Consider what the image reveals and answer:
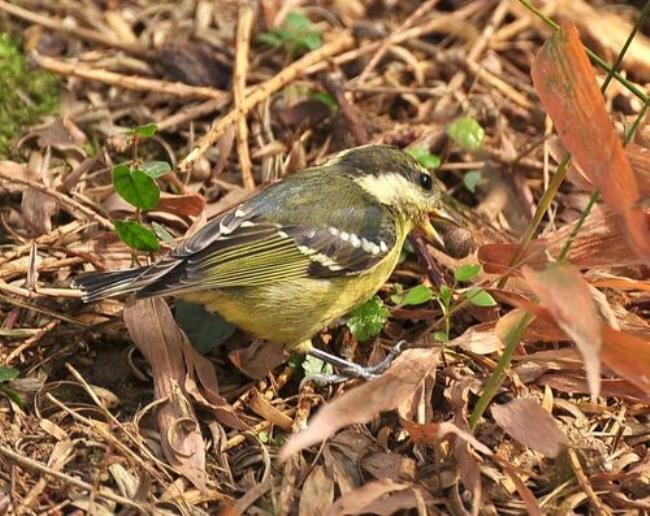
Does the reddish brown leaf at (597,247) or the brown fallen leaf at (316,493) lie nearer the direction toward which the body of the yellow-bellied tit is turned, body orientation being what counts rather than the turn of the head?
the reddish brown leaf

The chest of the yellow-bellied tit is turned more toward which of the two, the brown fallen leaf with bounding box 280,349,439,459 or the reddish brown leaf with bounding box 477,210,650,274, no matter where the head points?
the reddish brown leaf

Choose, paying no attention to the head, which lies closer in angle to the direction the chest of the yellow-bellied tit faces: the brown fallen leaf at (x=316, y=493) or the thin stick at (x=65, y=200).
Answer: the brown fallen leaf

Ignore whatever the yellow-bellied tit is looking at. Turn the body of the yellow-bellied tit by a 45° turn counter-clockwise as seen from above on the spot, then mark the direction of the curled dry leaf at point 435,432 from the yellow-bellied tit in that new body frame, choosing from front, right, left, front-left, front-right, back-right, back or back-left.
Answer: right

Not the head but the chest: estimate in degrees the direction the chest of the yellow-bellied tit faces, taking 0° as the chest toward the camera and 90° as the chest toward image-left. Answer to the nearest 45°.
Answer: approximately 270°

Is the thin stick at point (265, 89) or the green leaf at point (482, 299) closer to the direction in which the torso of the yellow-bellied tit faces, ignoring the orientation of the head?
the green leaf

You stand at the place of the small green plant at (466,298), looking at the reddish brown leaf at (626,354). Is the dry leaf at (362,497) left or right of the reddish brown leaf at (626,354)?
right

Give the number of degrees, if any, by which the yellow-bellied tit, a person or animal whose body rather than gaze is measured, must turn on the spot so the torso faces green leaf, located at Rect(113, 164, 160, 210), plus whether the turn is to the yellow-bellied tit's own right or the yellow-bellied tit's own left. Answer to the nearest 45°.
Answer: approximately 180°

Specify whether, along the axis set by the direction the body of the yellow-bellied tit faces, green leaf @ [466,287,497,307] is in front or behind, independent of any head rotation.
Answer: in front

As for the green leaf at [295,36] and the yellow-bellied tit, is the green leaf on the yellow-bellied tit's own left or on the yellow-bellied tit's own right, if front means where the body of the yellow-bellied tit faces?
on the yellow-bellied tit's own left

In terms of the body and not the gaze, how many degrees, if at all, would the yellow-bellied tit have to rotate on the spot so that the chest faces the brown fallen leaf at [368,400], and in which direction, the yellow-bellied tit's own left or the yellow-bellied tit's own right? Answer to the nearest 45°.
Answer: approximately 90° to the yellow-bellied tit's own right

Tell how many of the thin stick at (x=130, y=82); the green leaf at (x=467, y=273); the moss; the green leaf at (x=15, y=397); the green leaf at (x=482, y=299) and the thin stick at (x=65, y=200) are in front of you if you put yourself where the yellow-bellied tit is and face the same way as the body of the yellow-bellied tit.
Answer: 2

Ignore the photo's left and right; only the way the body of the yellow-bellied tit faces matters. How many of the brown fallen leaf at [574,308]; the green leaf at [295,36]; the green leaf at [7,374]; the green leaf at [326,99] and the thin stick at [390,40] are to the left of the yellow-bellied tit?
3
